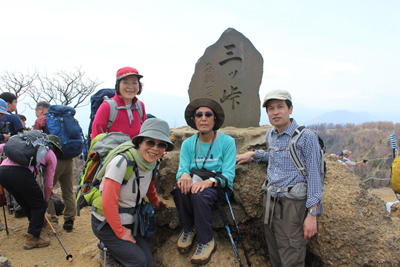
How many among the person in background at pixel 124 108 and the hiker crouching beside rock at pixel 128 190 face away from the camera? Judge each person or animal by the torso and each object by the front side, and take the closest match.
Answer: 0

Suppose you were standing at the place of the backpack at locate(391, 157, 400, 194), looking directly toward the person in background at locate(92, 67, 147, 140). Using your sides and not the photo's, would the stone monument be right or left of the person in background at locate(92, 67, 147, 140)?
right

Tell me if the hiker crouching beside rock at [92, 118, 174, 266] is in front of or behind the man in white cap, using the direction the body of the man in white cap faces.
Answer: in front

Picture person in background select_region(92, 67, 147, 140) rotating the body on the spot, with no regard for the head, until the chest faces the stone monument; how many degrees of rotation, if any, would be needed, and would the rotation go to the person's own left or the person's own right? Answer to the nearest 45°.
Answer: approximately 90° to the person's own left

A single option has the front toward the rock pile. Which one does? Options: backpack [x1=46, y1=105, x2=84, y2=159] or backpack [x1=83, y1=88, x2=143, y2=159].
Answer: backpack [x1=46, y1=105, x2=84, y2=159]

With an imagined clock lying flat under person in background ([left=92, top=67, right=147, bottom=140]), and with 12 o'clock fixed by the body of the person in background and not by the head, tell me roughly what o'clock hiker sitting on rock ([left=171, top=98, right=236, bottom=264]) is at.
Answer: The hiker sitting on rock is roughly at 12 o'clock from the person in background.

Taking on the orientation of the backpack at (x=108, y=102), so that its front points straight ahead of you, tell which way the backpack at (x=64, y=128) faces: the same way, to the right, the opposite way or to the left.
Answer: the opposite way
